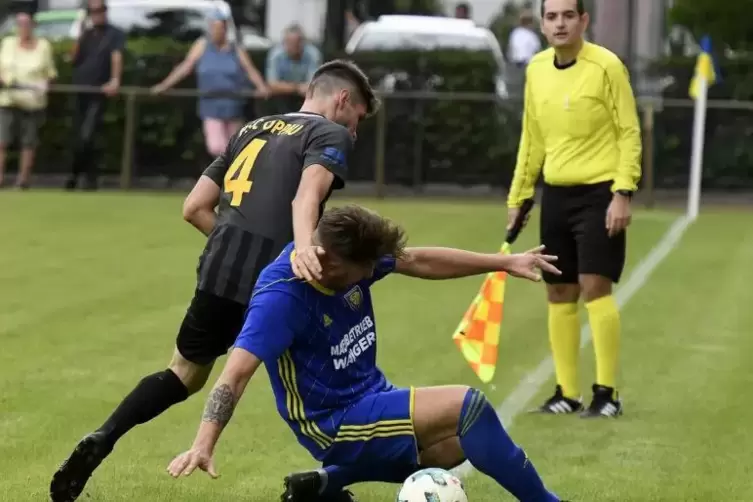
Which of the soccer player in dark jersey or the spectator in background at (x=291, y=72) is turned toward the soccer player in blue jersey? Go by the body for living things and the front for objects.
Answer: the spectator in background

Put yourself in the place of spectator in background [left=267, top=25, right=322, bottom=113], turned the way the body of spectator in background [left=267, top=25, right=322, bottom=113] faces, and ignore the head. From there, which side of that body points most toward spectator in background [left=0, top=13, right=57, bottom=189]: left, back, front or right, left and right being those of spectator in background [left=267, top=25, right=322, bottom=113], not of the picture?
right

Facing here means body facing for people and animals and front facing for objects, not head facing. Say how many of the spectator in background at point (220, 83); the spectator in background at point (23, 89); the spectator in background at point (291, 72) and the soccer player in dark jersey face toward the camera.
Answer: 3

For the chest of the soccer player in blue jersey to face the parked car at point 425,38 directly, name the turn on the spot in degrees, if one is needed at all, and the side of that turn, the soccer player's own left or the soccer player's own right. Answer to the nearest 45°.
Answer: approximately 135° to the soccer player's own left

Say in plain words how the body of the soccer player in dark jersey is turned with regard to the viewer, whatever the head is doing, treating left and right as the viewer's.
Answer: facing away from the viewer and to the right of the viewer

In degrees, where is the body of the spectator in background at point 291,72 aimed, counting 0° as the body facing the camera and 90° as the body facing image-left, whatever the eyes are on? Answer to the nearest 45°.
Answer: approximately 0°

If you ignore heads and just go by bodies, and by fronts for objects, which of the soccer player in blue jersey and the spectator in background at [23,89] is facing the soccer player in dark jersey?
the spectator in background

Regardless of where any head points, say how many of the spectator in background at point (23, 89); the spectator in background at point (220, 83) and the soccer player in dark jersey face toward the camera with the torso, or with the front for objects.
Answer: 2

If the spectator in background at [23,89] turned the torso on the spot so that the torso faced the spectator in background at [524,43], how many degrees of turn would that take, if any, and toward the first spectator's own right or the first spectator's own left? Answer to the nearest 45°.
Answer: approximately 90° to the first spectator's own left

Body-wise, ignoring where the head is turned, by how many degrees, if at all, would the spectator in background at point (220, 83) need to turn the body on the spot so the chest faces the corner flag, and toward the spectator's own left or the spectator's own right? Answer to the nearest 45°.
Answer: approximately 90° to the spectator's own left

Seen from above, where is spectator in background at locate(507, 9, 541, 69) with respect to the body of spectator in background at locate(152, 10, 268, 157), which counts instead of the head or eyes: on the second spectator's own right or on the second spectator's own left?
on the second spectator's own left

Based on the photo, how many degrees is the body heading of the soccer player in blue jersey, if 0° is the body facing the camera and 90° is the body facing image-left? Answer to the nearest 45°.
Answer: approximately 315°

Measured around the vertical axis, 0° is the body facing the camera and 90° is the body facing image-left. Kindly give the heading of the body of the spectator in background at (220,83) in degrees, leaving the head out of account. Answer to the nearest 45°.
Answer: approximately 0°
